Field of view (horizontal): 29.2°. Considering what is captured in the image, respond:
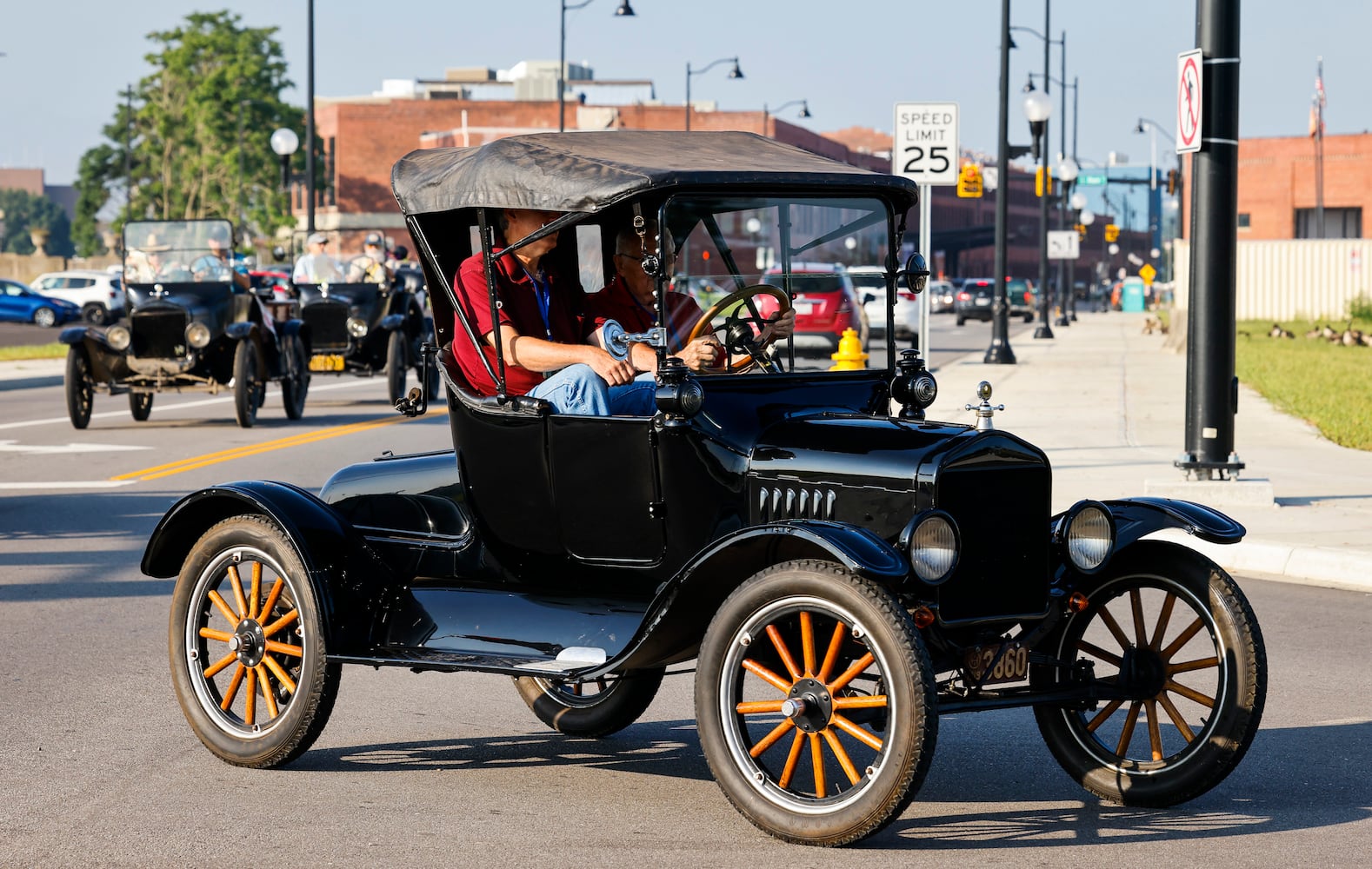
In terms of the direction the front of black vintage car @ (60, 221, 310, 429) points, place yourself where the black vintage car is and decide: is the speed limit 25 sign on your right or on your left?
on your left

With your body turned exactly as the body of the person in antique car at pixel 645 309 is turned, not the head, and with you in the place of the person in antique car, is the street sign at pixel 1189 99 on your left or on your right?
on your left

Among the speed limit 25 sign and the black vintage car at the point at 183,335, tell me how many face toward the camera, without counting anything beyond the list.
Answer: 2

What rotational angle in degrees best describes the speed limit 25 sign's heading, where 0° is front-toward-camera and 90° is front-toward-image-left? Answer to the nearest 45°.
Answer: approximately 0°

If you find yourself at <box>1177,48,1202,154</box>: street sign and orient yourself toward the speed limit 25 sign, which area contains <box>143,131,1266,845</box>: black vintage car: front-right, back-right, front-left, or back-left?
back-left

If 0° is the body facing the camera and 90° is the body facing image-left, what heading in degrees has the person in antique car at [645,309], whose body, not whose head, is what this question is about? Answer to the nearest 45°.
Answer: approximately 315°

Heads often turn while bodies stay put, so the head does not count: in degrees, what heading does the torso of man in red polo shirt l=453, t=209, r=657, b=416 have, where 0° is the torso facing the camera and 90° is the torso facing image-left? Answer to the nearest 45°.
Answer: approximately 315°

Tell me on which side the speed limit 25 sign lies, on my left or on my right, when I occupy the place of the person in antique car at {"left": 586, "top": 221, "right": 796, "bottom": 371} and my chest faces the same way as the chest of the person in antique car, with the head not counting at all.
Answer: on my left
